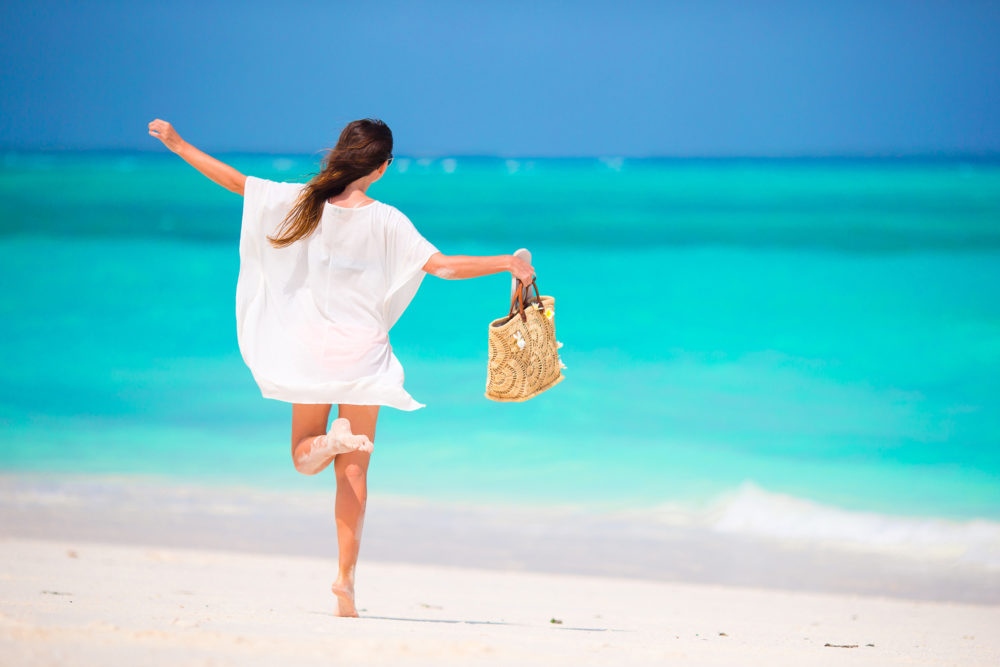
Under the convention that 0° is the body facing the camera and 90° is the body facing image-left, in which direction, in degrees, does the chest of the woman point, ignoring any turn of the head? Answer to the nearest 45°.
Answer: approximately 180°
